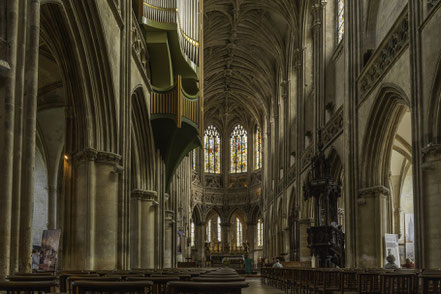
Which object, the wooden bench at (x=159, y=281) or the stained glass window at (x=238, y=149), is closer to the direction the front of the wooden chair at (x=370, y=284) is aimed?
the stained glass window

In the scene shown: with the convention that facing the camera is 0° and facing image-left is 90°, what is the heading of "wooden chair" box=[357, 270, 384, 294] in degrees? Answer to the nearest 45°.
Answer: approximately 180°

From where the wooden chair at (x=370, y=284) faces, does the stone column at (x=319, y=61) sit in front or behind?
in front

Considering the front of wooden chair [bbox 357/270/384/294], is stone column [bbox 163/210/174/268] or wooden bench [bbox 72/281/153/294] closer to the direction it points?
the stone column

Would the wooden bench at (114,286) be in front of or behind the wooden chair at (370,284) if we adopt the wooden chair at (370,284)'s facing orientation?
behind

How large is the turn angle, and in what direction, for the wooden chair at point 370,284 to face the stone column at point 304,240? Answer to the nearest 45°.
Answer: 0° — it already faces it

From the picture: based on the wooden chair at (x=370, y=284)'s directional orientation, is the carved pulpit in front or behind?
in front

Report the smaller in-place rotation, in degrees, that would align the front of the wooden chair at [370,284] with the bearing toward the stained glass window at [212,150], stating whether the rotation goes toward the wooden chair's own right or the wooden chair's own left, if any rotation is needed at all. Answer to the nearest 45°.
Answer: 0° — it already faces it

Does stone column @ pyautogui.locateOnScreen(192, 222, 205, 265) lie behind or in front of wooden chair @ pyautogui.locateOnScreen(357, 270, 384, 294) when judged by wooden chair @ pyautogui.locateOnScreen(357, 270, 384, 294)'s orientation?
in front
